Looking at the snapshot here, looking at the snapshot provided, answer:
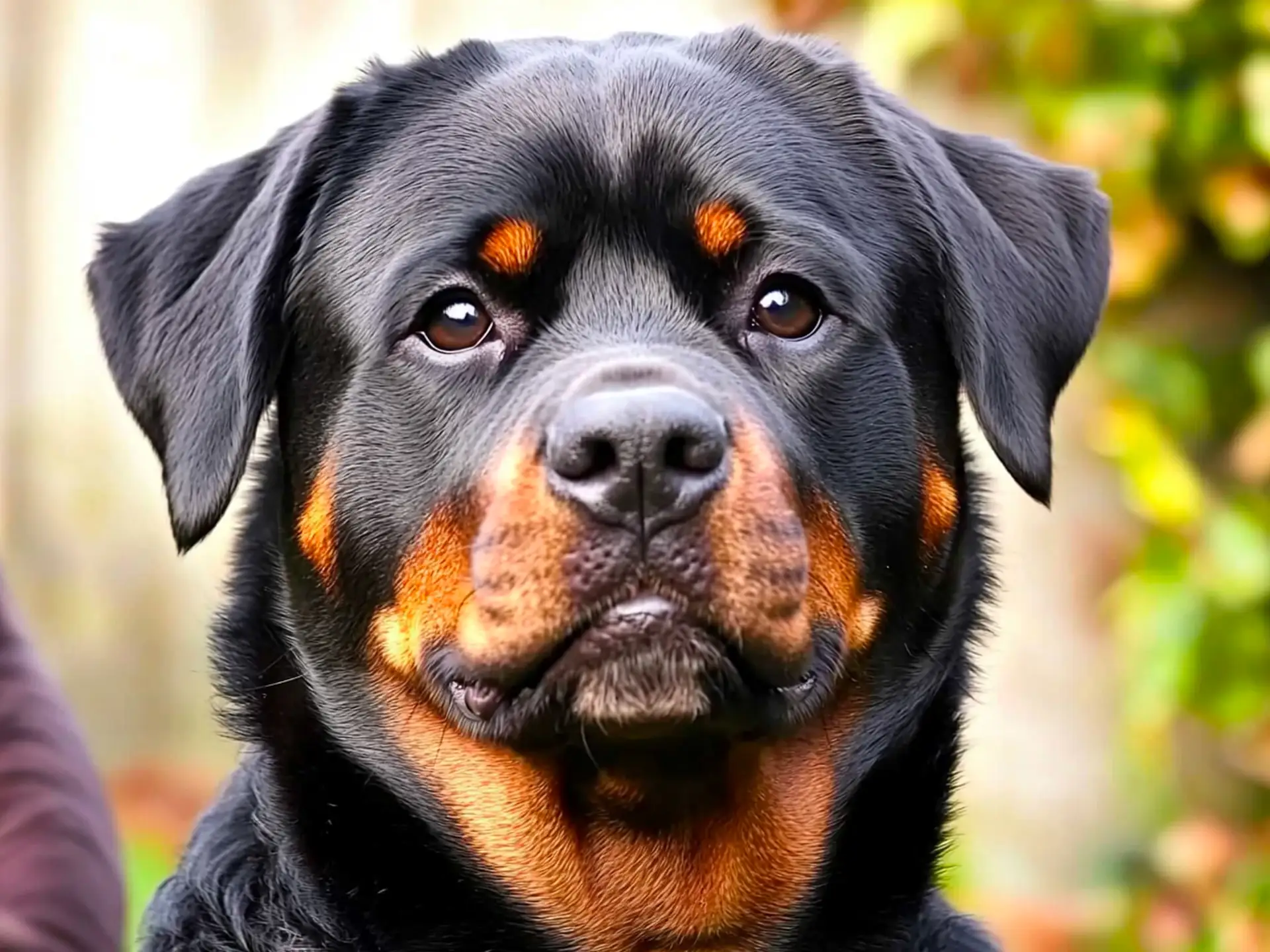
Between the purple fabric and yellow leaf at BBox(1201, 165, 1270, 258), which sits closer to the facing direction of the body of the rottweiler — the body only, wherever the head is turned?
the purple fabric

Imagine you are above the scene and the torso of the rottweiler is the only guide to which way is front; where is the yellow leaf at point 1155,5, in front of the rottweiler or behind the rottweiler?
behind

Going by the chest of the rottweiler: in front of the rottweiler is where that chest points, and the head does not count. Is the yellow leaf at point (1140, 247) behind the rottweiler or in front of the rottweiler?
behind

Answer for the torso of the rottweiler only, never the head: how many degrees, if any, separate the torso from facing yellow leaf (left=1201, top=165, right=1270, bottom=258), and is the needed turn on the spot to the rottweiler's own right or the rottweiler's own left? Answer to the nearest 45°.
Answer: approximately 135° to the rottweiler's own left

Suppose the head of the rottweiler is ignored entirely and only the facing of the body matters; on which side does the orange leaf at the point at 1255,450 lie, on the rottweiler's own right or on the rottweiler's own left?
on the rottweiler's own left

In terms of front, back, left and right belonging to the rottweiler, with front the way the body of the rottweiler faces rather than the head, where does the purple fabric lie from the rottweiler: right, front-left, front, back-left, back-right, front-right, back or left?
right

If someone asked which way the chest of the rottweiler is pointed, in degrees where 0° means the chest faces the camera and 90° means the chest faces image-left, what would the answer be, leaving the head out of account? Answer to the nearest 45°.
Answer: approximately 0°

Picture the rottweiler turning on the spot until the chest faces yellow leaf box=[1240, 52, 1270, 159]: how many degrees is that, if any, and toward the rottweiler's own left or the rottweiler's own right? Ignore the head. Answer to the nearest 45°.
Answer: approximately 135° to the rottweiler's own left
